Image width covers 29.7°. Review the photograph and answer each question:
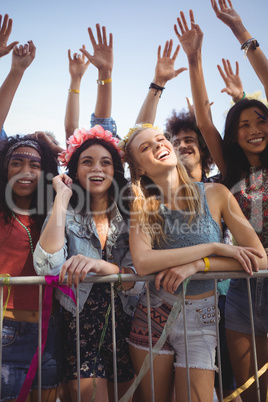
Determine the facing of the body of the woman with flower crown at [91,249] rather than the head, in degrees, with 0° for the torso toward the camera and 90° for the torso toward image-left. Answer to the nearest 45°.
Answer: approximately 0°

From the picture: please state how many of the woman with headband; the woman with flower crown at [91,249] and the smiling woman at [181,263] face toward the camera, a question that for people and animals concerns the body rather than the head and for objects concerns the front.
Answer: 3

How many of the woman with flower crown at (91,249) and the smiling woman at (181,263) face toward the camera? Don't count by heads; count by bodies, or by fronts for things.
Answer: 2

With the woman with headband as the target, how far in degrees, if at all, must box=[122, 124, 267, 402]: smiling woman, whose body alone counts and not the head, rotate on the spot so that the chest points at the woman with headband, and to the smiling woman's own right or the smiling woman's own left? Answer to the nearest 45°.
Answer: approximately 90° to the smiling woman's own right
